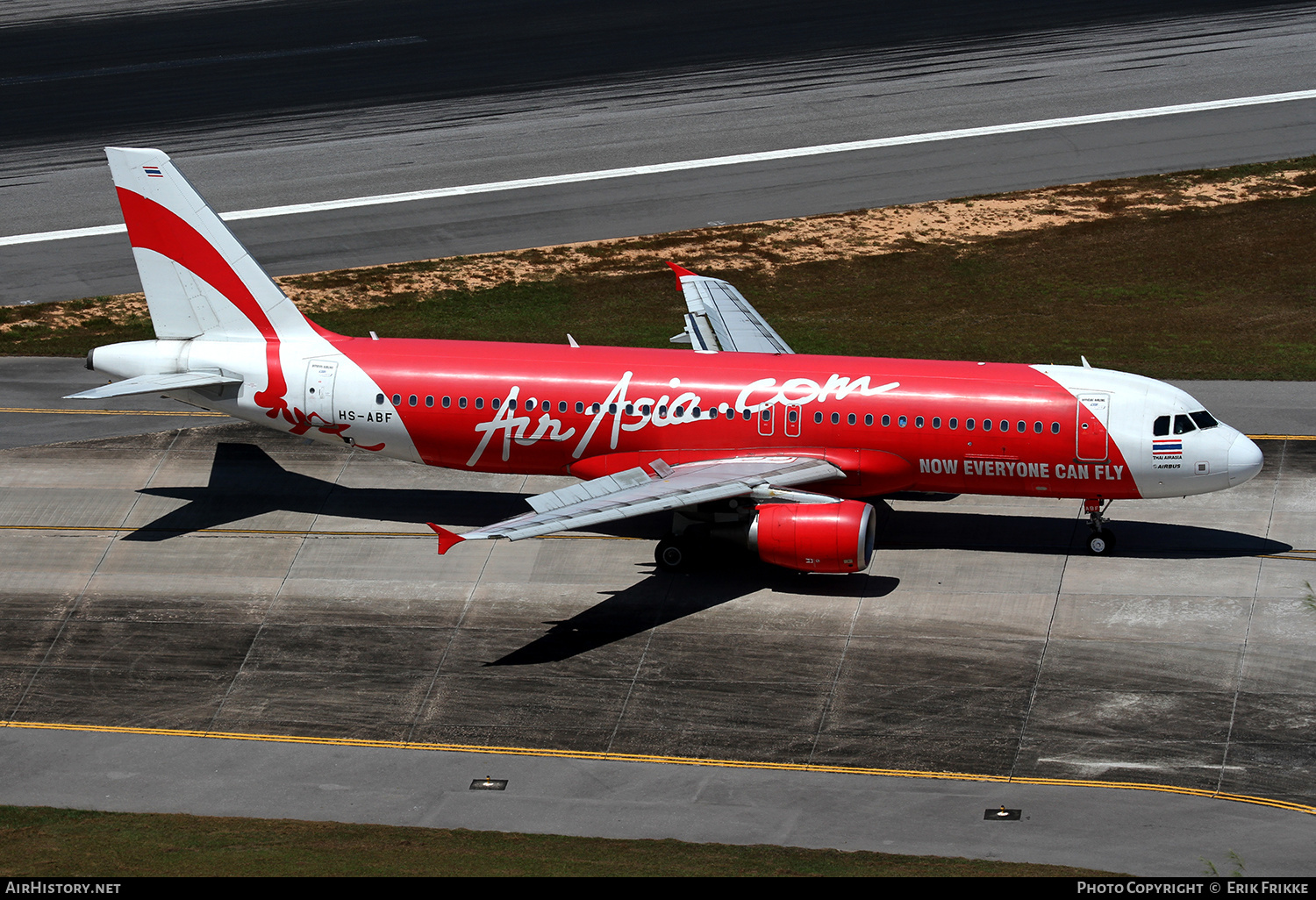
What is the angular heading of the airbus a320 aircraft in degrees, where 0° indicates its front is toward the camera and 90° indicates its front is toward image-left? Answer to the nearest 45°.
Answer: approximately 270°
